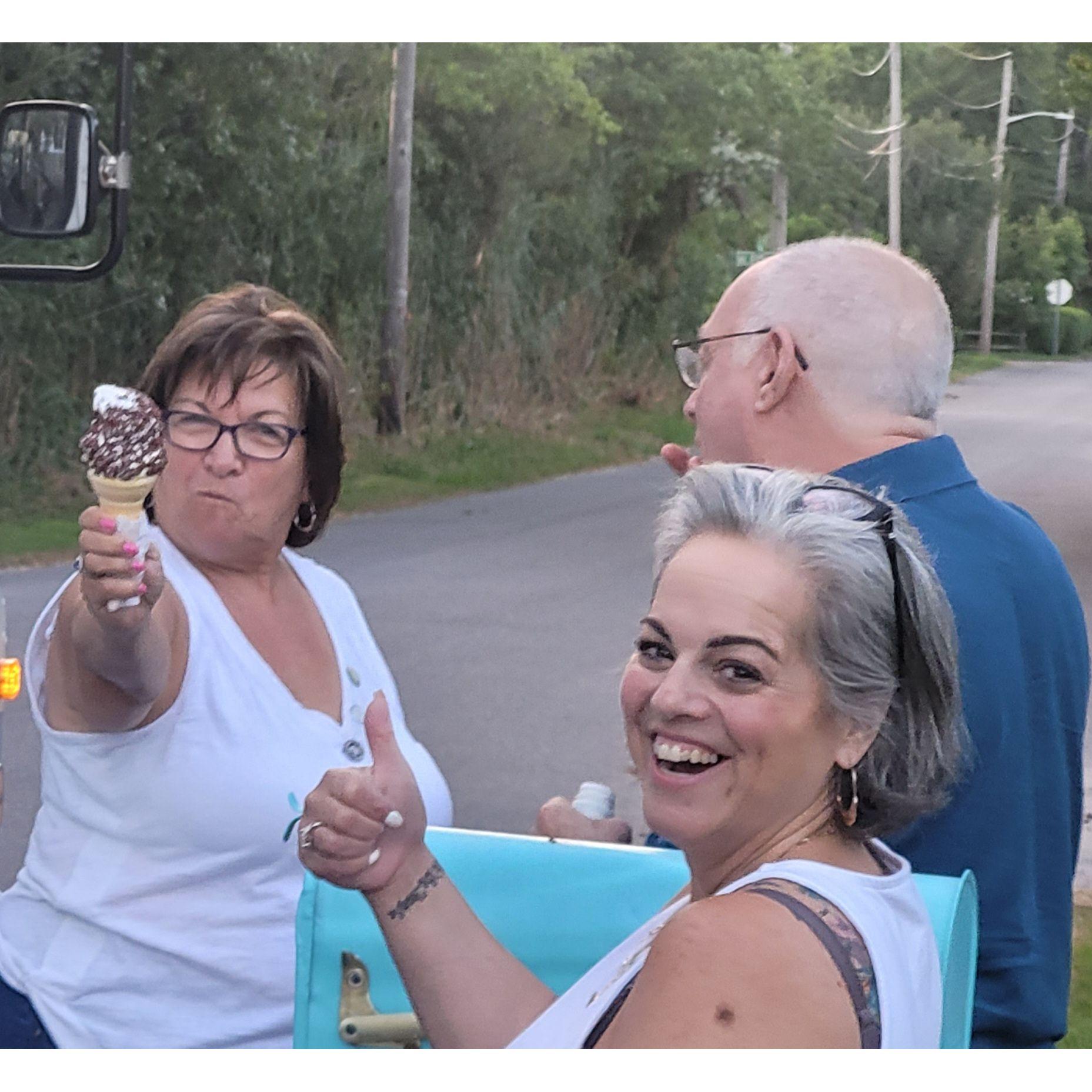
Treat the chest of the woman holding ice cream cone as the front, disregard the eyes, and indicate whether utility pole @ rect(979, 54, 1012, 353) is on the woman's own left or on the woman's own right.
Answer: on the woman's own left

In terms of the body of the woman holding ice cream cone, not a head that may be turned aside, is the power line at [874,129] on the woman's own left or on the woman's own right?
on the woman's own left

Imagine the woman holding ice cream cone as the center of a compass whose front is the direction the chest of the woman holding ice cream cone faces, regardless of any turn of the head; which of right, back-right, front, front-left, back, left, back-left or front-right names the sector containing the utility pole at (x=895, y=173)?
left

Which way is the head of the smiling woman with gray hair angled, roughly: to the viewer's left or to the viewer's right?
to the viewer's left
